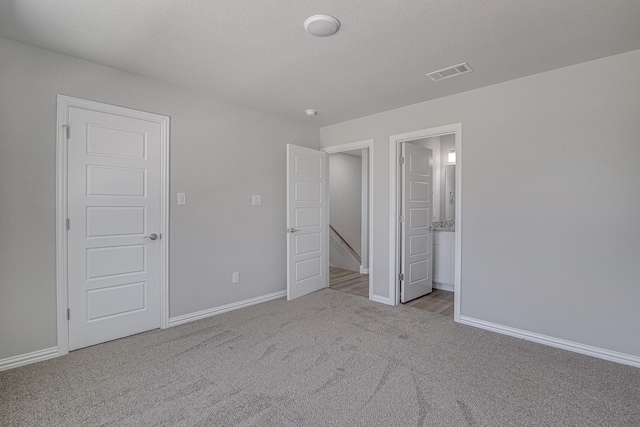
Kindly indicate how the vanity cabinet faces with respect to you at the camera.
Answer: facing the viewer and to the left of the viewer

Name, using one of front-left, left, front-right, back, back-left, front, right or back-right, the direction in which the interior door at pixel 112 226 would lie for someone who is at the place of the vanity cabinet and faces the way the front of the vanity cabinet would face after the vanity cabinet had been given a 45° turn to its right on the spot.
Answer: front-left

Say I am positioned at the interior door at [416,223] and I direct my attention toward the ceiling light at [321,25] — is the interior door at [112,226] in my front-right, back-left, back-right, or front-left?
front-right

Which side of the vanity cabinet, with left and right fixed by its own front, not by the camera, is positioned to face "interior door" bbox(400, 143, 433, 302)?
front

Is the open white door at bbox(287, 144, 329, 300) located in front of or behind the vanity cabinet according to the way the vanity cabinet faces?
in front
